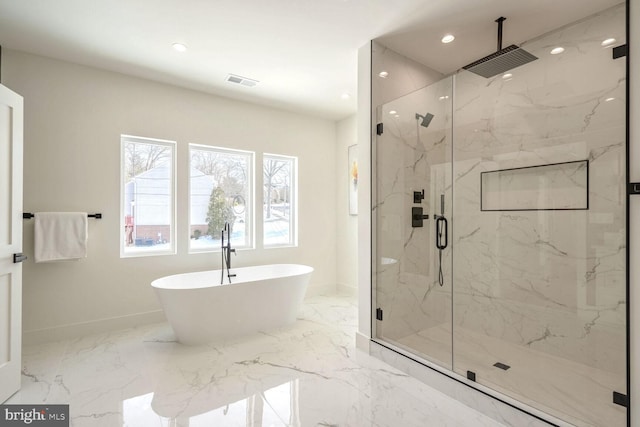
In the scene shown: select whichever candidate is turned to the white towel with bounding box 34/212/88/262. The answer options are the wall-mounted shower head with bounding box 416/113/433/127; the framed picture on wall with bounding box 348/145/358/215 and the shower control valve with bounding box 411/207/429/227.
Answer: the framed picture on wall

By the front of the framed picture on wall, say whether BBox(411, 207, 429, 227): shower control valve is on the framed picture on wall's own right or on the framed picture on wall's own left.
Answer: on the framed picture on wall's own left

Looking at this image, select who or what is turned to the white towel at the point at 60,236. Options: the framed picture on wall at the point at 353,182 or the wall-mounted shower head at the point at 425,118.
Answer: the framed picture on wall

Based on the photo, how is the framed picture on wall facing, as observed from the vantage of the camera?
facing the viewer and to the left of the viewer

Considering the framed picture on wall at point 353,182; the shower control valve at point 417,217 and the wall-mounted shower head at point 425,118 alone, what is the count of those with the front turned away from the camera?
0

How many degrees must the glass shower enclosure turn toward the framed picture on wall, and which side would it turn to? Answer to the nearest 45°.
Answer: approximately 90° to its right

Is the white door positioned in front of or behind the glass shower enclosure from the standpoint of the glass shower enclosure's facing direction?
in front

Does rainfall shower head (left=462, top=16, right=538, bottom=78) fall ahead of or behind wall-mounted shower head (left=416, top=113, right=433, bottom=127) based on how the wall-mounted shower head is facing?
ahead

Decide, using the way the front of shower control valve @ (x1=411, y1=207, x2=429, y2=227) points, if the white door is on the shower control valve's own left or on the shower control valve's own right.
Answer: on the shower control valve's own right

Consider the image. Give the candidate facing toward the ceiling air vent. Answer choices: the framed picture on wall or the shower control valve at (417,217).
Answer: the framed picture on wall
